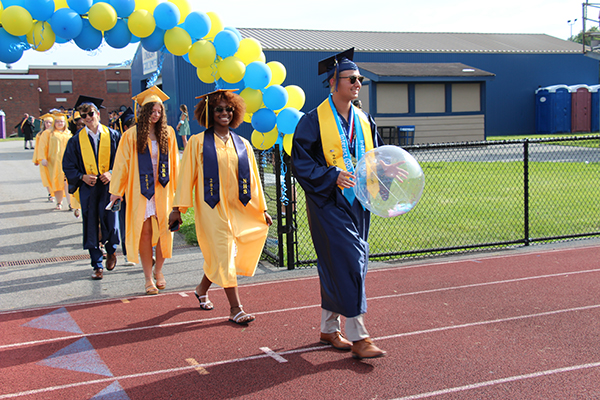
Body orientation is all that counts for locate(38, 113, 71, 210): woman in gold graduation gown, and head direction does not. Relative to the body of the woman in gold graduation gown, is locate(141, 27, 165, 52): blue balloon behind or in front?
in front

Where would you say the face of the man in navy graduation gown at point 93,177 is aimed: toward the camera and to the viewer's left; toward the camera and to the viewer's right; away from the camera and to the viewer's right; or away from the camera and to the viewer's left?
toward the camera and to the viewer's right

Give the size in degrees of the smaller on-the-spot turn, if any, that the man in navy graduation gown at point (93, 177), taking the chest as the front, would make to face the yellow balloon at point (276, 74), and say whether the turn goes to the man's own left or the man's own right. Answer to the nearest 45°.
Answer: approximately 45° to the man's own left

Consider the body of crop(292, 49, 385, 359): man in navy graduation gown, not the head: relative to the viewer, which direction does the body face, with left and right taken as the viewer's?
facing the viewer and to the right of the viewer

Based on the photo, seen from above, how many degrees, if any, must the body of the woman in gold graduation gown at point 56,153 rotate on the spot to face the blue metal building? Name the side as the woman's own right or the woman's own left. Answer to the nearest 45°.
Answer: approximately 135° to the woman's own left

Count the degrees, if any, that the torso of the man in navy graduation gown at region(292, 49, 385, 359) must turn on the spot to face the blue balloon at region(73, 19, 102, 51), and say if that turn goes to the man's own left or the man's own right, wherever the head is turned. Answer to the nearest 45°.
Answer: approximately 180°

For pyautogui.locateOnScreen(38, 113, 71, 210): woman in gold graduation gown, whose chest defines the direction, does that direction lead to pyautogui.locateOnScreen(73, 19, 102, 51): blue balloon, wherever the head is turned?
yes

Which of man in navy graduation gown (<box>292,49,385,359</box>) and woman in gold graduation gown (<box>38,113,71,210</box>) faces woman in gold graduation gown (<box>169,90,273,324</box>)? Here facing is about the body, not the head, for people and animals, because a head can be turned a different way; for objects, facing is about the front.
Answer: woman in gold graduation gown (<box>38,113,71,210</box>)
